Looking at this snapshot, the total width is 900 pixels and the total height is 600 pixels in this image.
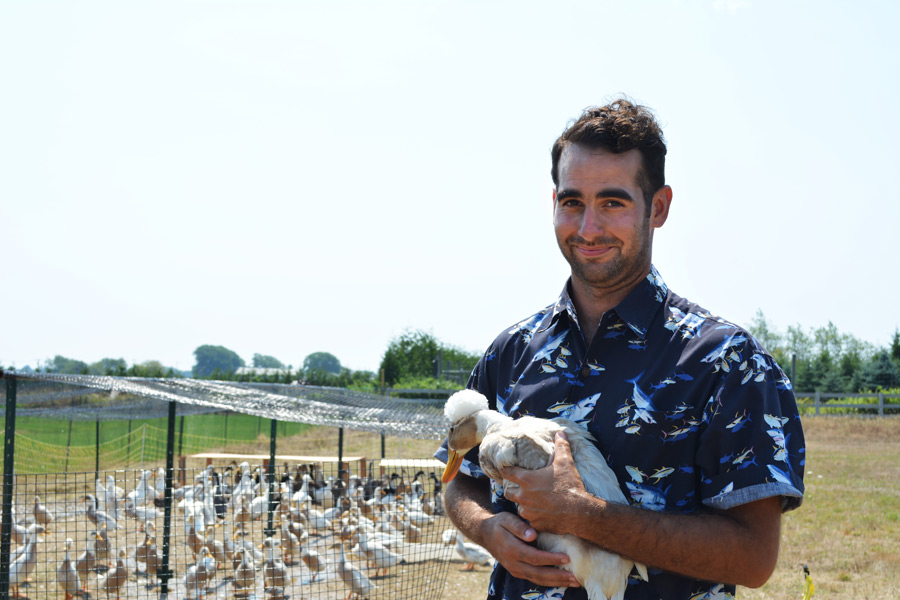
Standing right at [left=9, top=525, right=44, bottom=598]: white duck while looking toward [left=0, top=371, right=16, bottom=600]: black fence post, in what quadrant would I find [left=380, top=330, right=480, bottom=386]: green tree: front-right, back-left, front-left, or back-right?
back-left

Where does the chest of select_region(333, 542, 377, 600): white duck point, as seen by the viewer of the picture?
to the viewer's left
